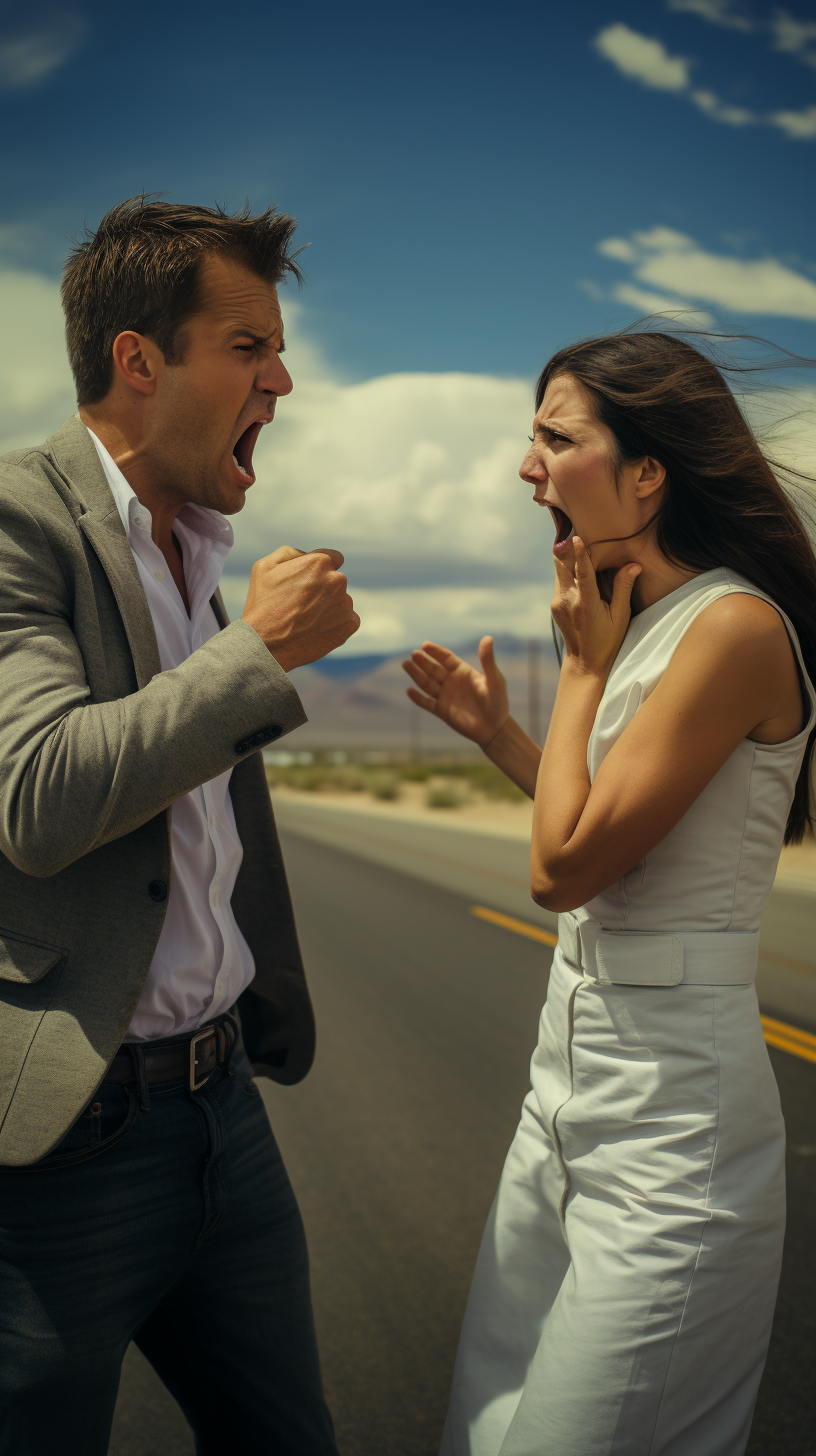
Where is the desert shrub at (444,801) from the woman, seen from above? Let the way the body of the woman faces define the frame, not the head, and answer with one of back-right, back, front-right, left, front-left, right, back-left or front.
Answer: right

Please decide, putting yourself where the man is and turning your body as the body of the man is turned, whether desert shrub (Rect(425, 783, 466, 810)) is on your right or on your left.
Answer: on your left

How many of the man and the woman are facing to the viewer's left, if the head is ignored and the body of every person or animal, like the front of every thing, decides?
1

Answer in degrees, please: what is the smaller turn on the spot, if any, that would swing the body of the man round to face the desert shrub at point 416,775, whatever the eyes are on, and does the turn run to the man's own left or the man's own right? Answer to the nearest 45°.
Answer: approximately 135° to the man's own left

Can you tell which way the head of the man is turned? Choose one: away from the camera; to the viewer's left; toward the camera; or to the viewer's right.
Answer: to the viewer's right

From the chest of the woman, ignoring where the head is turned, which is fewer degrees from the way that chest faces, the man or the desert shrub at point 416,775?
the man

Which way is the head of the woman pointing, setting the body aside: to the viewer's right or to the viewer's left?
to the viewer's left

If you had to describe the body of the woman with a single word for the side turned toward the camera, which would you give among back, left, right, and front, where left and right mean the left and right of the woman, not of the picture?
left

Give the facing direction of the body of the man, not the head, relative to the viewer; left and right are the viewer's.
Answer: facing the viewer and to the right of the viewer

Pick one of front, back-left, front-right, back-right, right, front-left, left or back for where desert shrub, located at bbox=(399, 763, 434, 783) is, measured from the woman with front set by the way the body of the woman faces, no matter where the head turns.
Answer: right

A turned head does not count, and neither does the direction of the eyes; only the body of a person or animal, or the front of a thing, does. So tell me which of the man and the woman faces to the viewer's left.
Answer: the woman

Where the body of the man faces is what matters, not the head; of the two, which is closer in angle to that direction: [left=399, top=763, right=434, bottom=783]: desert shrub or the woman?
the woman

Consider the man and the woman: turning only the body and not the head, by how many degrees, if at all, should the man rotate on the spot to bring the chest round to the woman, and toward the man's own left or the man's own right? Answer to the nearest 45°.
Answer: approximately 45° to the man's own left

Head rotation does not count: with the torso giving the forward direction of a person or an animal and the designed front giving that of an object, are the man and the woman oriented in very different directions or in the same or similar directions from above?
very different directions
